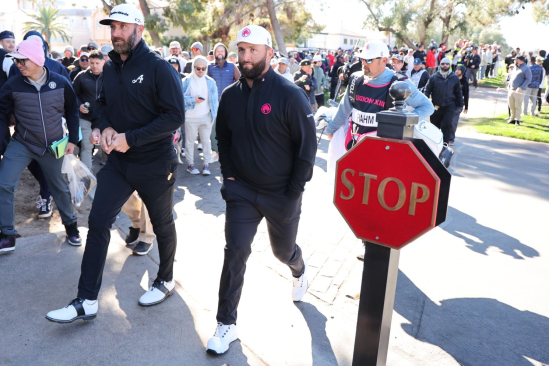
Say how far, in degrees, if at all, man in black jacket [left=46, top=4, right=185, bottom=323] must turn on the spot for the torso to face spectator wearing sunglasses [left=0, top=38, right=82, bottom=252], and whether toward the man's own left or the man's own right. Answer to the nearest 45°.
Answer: approximately 90° to the man's own right

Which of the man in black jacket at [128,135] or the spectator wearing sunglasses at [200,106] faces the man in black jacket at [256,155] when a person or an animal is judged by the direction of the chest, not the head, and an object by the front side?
the spectator wearing sunglasses

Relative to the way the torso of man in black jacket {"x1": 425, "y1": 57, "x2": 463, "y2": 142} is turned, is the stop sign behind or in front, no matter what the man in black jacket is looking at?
in front

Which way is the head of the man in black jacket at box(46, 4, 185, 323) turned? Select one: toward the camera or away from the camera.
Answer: toward the camera

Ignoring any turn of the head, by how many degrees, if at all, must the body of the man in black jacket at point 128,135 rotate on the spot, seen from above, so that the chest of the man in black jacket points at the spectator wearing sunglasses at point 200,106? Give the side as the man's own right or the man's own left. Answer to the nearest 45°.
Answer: approximately 135° to the man's own right

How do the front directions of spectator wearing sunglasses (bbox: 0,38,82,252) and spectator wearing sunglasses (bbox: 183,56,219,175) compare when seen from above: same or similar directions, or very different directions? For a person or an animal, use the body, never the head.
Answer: same or similar directions

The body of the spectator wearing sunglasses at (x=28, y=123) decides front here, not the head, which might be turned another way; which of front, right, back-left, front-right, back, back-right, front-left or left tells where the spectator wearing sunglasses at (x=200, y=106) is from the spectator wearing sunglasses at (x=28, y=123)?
back-left

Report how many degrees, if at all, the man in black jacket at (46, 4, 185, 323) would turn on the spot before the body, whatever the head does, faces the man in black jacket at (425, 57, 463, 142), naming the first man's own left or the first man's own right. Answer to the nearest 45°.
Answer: approximately 180°

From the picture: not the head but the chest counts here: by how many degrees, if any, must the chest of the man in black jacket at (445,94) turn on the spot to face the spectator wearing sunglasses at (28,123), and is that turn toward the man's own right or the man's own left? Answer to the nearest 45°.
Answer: approximately 45° to the man's own right

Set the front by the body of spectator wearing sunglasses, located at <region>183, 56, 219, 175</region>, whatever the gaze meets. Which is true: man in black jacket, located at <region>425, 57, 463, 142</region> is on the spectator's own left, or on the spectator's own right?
on the spectator's own left

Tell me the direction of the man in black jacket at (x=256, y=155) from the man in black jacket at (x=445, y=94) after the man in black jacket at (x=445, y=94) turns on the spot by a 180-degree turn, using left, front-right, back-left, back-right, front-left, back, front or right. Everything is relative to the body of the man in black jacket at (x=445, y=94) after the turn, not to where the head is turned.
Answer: back

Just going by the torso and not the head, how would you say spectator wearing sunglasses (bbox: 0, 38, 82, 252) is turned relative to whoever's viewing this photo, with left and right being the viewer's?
facing the viewer

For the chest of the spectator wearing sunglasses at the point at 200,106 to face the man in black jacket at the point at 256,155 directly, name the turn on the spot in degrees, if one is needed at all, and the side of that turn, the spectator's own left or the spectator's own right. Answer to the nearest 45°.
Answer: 0° — they already face them

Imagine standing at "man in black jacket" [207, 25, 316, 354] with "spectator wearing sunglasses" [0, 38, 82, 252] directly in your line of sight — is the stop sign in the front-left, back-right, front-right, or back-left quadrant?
back-left

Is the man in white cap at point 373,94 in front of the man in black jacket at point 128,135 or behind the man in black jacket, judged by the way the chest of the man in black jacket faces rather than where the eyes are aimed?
behind

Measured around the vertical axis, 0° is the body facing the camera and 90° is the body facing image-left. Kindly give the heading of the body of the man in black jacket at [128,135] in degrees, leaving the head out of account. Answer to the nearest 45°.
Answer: approximately 45°

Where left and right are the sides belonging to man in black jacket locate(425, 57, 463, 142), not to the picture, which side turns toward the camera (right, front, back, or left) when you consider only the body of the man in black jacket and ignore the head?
front
